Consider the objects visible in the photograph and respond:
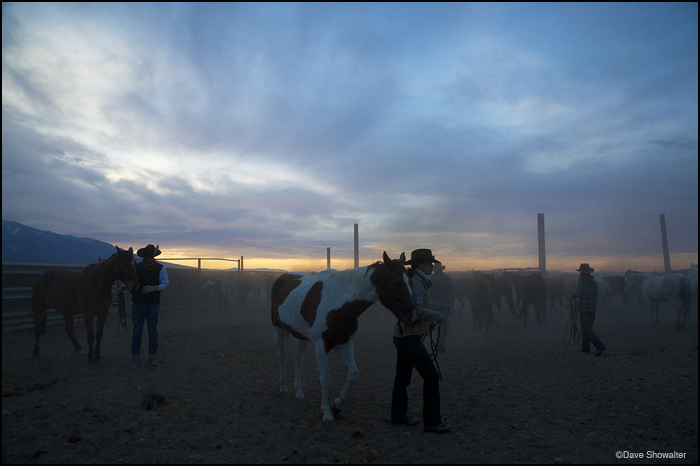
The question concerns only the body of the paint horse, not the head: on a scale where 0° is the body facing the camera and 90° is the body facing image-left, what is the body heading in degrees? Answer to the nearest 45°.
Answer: approximately 315°

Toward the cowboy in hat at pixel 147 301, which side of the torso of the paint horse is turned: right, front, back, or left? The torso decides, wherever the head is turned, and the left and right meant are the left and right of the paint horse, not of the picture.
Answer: back
